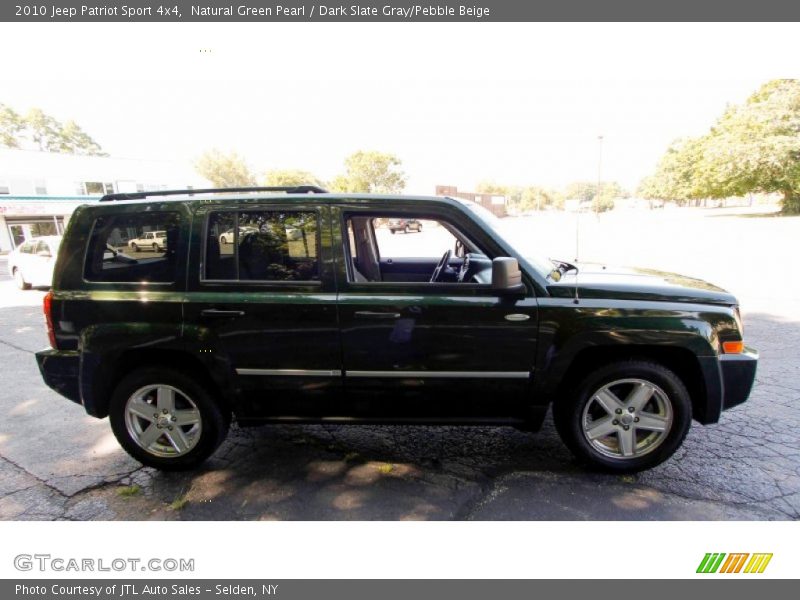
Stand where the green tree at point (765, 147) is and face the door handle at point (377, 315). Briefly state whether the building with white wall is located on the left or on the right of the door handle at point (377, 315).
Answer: right

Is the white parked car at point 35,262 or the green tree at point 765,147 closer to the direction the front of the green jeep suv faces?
the green tree

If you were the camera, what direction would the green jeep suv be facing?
facing to the right of the viewer

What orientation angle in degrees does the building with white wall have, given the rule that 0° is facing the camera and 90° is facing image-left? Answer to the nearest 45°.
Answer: approximately 315°

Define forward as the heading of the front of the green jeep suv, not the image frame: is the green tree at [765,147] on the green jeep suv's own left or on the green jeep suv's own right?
on the green jeep suv's own left

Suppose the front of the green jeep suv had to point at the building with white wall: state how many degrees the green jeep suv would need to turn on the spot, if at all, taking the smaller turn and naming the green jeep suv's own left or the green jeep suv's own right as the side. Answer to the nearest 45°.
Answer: approximately 135° to the green jeep suv's own left

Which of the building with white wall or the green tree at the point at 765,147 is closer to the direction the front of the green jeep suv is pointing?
the green tree
